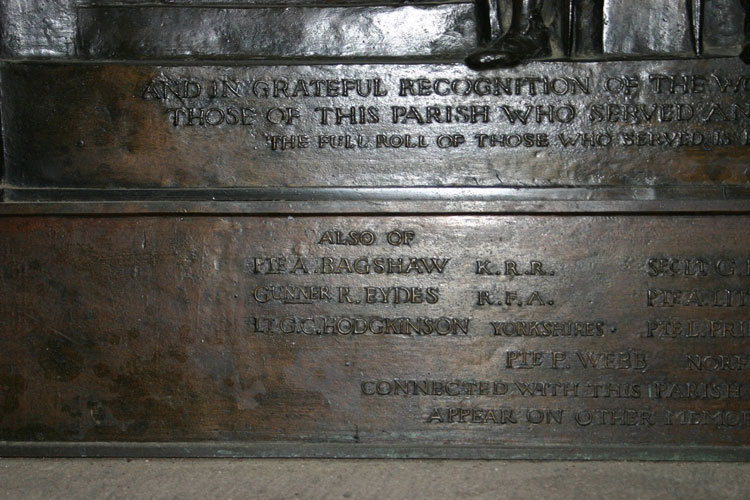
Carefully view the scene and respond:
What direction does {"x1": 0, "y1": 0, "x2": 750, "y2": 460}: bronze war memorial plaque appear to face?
toward the camera
